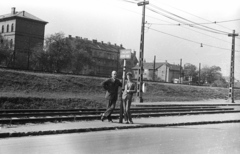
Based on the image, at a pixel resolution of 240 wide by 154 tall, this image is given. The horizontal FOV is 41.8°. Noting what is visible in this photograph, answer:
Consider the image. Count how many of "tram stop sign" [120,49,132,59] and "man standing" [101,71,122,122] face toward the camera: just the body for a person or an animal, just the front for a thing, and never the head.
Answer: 2

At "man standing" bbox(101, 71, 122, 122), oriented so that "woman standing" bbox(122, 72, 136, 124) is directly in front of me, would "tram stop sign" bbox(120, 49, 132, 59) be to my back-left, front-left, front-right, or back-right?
front-left

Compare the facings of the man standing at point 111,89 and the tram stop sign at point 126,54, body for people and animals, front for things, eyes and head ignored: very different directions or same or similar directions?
same or similar directions

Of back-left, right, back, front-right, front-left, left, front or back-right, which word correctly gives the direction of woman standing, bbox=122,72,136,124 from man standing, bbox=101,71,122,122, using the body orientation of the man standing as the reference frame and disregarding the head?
left

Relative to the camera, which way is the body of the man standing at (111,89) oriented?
toward the camera
